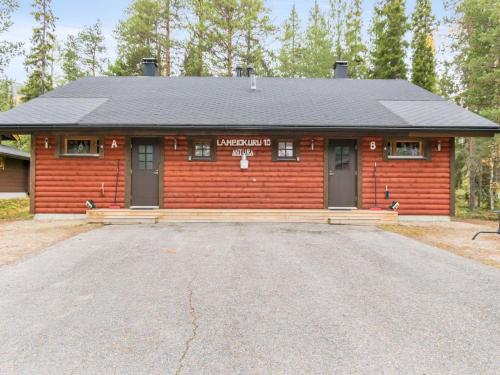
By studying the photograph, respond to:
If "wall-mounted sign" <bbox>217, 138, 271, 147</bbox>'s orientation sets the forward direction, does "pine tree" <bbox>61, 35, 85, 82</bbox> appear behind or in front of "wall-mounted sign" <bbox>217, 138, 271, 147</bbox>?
behind

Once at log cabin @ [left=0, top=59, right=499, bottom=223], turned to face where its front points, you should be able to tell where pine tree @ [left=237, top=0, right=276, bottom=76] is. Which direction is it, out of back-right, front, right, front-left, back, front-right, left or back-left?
back

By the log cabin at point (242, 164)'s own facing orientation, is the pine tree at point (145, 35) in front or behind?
behind

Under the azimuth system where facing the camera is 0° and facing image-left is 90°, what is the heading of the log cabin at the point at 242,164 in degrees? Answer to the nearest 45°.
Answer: approximately 0°

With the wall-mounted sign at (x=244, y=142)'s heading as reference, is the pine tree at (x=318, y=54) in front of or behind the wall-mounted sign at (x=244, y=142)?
behind
